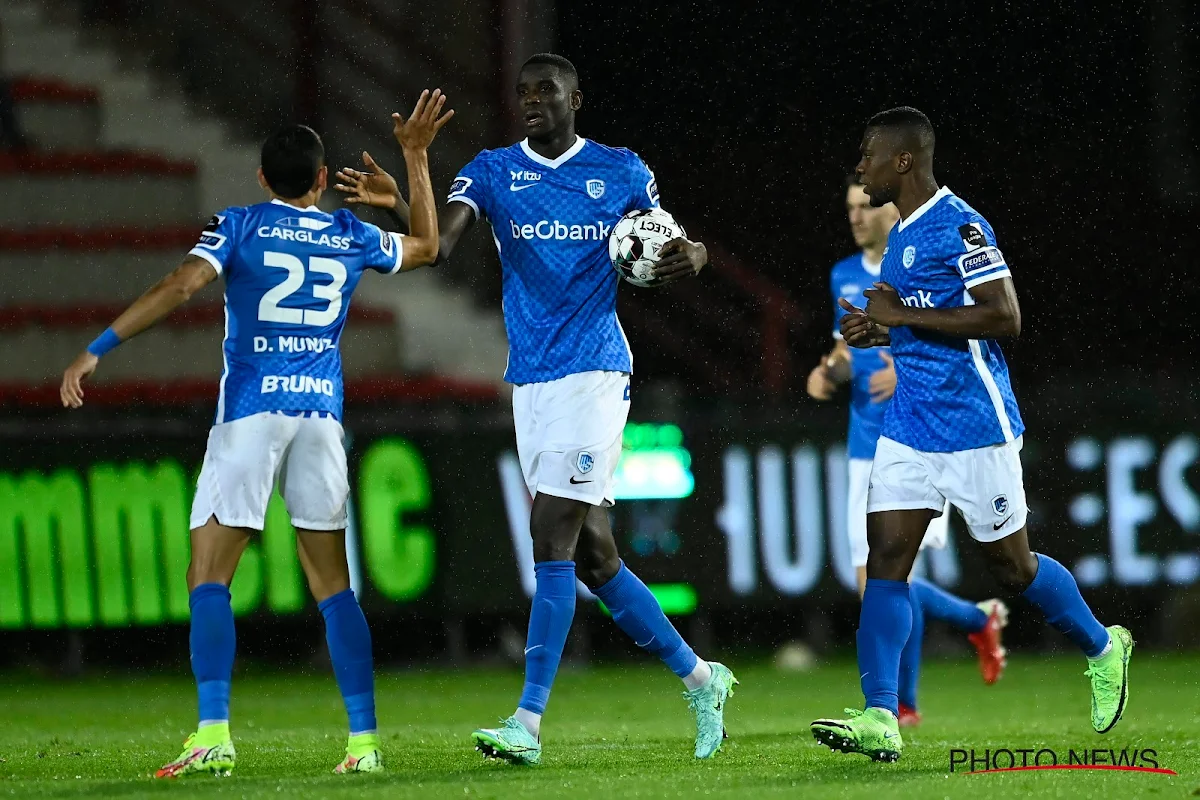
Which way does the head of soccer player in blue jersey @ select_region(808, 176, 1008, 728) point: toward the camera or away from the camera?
toward the camera

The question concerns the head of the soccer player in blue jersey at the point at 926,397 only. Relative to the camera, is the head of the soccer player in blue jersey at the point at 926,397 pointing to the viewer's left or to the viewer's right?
to the viewer's left

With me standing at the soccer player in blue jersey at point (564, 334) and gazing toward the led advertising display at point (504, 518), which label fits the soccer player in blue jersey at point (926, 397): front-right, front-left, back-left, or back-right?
back-right

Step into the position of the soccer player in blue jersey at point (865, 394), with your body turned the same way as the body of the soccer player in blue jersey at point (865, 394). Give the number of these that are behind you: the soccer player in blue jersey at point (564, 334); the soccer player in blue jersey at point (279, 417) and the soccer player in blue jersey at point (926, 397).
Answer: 0

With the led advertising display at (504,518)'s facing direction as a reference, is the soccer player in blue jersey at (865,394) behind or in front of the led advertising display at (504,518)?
in front

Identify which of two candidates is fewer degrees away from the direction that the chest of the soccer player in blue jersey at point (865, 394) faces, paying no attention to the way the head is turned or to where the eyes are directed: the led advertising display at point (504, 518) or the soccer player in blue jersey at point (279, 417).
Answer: the soccer player in blue jersey

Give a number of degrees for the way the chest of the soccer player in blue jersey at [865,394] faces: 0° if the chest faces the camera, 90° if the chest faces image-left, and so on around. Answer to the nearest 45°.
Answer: approximately 45°

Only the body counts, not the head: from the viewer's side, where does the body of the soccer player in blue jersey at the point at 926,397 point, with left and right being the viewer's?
facing the viewer and to the left of the viewer

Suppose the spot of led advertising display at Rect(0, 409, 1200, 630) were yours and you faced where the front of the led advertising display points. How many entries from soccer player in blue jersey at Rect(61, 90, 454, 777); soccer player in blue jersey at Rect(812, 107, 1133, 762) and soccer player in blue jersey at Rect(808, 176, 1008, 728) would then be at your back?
0

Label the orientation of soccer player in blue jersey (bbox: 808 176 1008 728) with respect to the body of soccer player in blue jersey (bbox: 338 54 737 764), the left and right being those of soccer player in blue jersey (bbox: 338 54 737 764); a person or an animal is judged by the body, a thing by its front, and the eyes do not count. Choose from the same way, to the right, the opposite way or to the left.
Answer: the same way

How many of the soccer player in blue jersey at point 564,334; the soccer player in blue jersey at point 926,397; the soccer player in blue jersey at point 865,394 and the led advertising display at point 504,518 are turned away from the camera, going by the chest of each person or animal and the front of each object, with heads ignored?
0

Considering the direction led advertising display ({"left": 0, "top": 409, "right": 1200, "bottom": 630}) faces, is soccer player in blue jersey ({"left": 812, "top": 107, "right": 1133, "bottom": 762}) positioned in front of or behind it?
in front

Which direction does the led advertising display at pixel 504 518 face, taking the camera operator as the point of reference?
facing the viewer

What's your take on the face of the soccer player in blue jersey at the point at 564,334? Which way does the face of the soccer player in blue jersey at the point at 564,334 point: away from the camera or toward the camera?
toward the camera

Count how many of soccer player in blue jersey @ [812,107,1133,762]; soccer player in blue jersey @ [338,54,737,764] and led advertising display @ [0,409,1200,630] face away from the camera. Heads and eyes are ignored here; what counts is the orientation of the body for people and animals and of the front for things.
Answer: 0

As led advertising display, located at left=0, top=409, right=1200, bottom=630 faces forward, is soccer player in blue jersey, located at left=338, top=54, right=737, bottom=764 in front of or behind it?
in front
